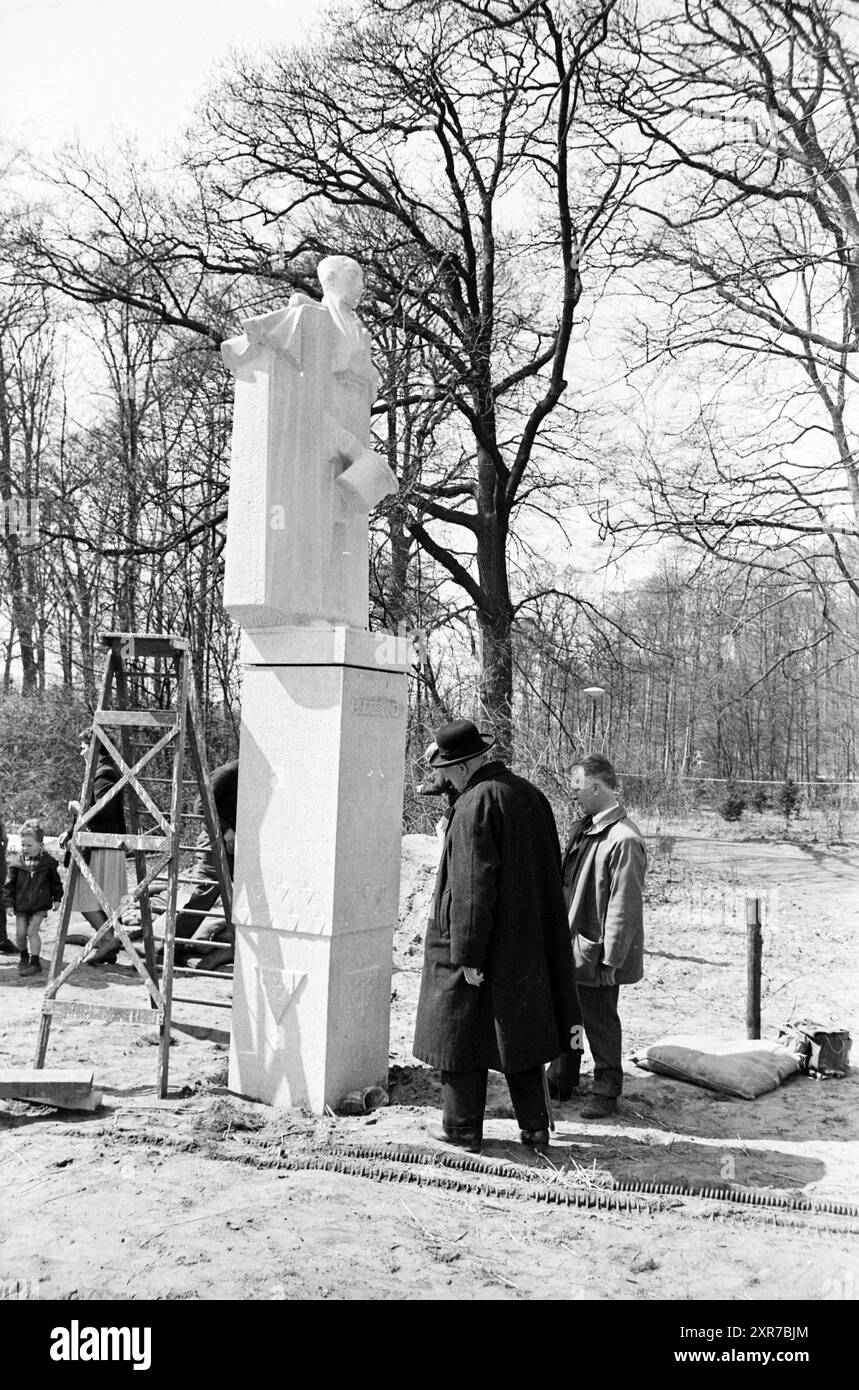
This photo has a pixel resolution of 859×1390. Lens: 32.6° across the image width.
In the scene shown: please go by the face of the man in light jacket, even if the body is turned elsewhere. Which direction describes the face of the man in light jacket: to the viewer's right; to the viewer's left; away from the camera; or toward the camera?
to the viewer's left

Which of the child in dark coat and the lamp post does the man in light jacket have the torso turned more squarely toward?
the child in dark coat

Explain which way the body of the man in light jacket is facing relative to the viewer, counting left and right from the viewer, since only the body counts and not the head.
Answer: facing to the left of the viewer

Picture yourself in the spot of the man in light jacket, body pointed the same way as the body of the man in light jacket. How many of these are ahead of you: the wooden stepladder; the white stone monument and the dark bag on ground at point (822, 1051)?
2

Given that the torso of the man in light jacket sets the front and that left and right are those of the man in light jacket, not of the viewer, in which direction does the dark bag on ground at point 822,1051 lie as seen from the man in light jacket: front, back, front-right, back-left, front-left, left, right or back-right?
back-right

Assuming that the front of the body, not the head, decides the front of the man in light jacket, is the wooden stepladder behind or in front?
in front

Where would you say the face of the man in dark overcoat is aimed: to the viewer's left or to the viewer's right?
to the viewer's left

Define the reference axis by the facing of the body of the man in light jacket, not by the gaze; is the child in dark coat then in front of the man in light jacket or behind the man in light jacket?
in front

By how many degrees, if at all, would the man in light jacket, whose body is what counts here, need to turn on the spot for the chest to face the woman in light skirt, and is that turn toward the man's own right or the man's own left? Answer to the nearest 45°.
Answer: approximately 45° to the man's own right

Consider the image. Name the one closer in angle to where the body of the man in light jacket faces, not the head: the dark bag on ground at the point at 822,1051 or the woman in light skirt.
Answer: the woman in light skirt
